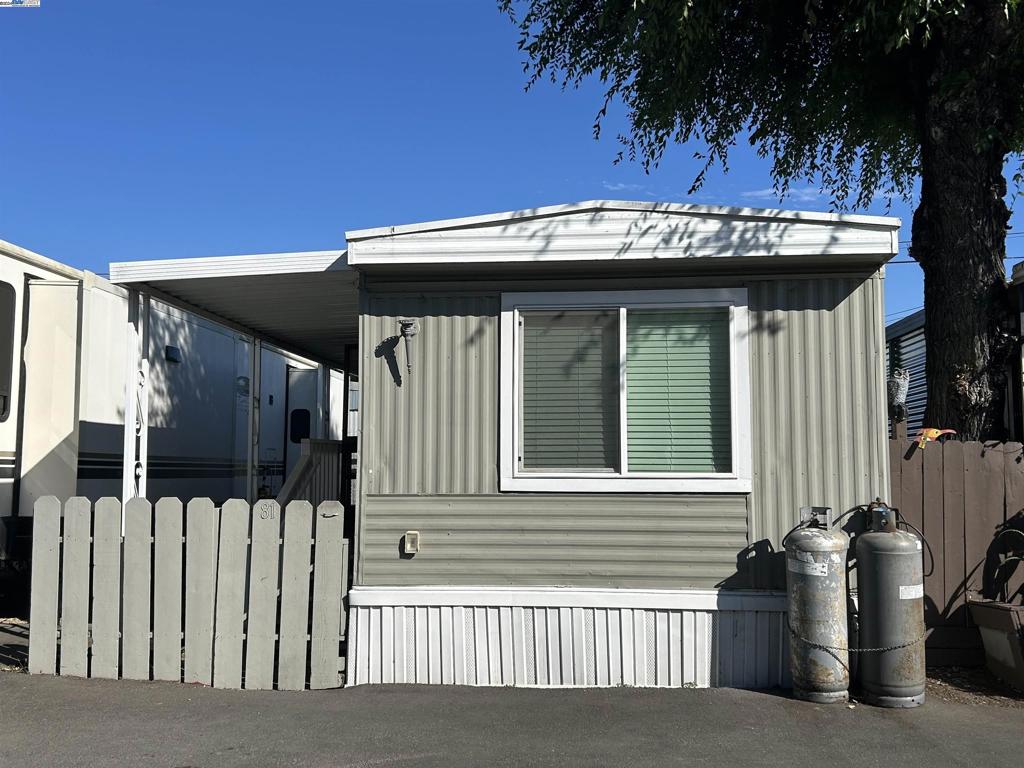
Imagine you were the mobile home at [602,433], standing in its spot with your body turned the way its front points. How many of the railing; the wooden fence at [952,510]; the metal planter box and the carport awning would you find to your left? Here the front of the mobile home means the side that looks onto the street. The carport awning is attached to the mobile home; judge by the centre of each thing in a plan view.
2

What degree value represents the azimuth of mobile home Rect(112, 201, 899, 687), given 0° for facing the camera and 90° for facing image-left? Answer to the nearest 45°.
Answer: approximately 0°

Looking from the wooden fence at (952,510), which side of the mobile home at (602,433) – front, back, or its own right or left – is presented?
left

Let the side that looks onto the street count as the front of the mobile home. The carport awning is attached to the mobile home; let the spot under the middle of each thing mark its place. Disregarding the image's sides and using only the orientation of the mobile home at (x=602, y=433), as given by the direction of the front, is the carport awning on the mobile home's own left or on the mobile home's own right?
on the mobile home's own right

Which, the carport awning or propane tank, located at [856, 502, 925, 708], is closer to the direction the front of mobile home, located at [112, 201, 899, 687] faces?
the propane tank

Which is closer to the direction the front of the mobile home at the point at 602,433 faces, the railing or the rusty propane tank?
the rusty propane tank
